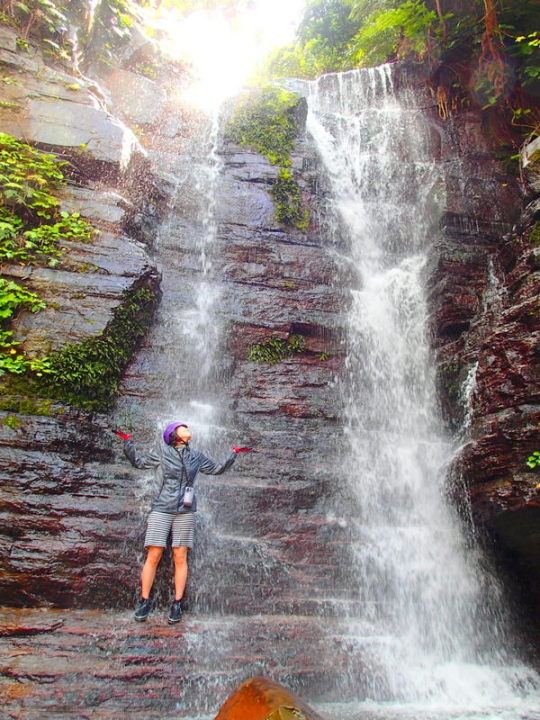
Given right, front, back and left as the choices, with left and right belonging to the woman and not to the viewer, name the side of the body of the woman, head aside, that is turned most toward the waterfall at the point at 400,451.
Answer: left

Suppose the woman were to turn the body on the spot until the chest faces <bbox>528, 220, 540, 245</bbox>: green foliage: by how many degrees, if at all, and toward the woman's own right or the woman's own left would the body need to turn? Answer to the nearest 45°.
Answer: approximately 90° to the woman's own left

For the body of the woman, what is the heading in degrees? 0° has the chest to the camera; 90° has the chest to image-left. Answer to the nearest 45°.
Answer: approximately 0°
